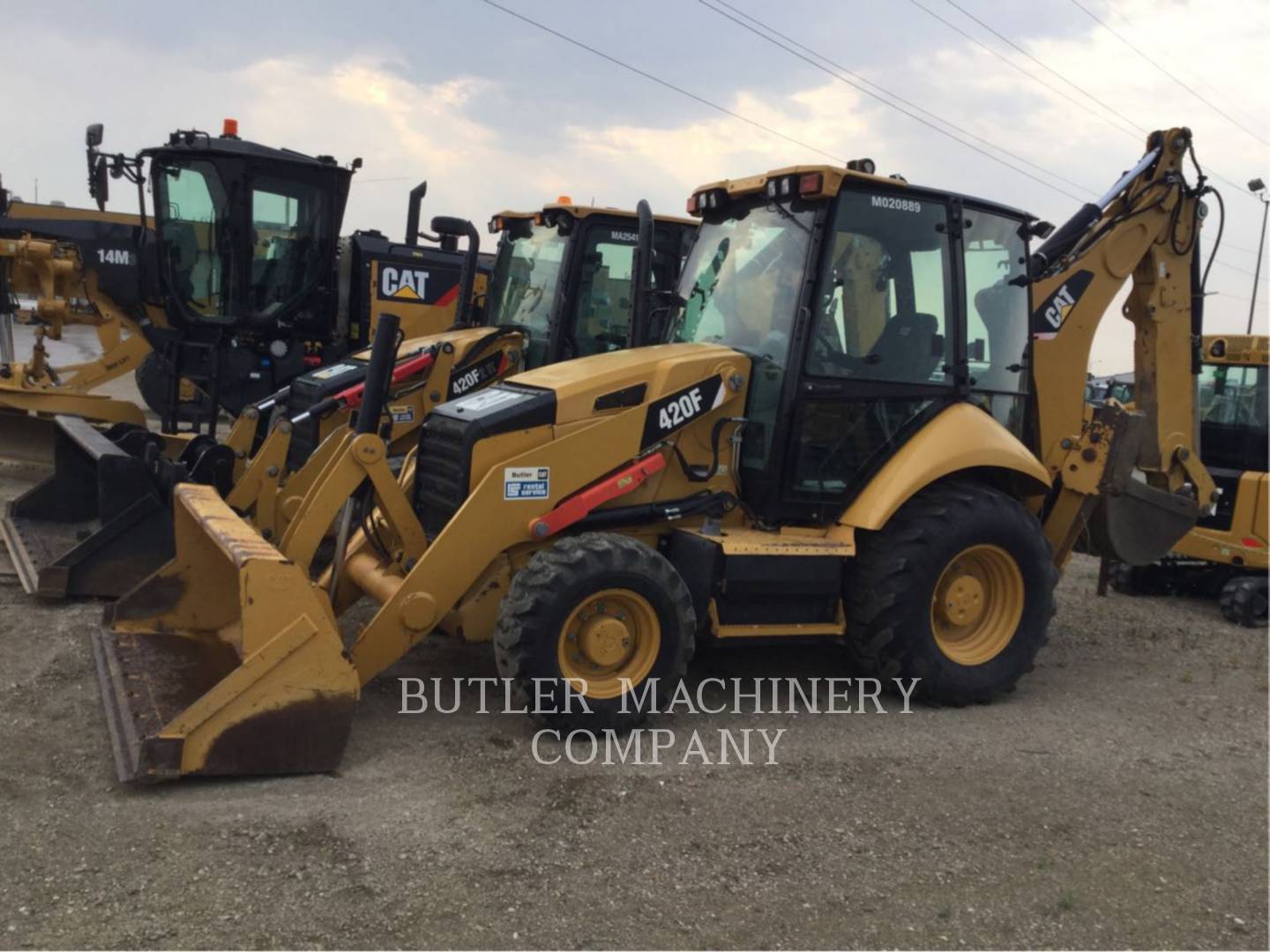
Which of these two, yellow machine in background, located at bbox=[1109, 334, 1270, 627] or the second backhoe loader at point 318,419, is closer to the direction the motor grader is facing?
the second backhoe loader

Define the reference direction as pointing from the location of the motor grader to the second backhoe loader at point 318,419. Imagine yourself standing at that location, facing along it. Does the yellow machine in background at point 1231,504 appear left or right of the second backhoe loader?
left

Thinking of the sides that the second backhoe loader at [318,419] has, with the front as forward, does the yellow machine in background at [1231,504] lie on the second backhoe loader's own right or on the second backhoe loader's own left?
on the second backhoe loader's own left

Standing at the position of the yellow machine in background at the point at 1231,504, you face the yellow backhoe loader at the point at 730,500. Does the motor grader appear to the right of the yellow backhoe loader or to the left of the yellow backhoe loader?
right

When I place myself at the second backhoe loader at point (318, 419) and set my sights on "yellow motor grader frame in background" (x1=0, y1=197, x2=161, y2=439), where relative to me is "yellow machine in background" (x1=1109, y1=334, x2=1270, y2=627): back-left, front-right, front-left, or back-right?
back-right

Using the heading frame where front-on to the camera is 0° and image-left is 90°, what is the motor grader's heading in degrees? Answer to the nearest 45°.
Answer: approximately 45°

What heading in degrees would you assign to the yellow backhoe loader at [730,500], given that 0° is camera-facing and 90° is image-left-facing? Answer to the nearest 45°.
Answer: approximately 45°

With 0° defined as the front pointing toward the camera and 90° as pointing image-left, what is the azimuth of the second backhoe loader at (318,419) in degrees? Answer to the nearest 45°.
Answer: approximately 45°
